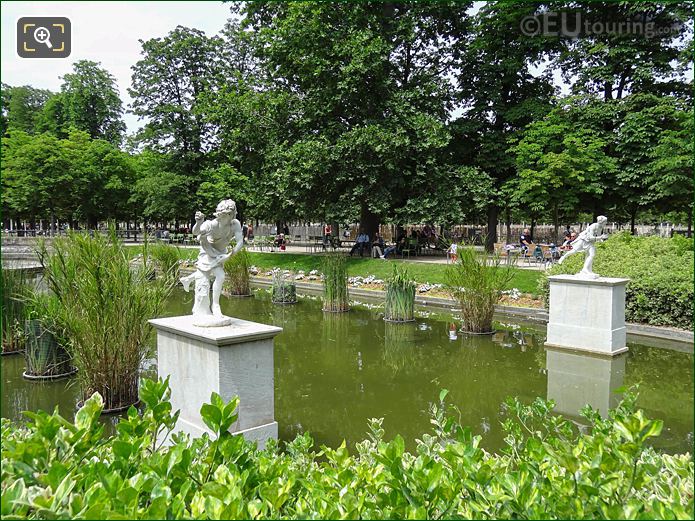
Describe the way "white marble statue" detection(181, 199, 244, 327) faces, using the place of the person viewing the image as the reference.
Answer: facing the viewer and to the right of the viewer

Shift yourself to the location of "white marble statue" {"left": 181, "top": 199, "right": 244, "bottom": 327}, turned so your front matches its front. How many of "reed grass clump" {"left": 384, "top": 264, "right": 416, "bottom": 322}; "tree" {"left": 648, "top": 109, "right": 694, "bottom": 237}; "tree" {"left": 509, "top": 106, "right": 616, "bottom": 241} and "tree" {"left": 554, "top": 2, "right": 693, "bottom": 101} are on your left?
4

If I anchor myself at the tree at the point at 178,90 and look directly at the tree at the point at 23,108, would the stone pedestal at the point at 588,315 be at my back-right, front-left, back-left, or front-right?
back-left

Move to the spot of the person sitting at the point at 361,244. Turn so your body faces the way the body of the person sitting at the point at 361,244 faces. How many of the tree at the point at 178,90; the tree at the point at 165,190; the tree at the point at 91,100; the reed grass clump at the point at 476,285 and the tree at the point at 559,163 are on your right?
3

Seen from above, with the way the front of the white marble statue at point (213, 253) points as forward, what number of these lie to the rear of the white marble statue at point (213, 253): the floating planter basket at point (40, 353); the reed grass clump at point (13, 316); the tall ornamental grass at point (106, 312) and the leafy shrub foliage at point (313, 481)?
3

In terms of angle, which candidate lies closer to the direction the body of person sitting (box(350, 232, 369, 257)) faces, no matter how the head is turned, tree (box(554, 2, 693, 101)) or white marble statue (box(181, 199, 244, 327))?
the white marble statue

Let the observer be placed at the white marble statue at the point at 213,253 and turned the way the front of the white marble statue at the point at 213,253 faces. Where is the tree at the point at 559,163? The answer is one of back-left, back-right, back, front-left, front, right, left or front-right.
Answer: left

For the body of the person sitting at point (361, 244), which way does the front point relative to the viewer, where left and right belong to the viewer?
facing the viewer and to the left of the viewer
